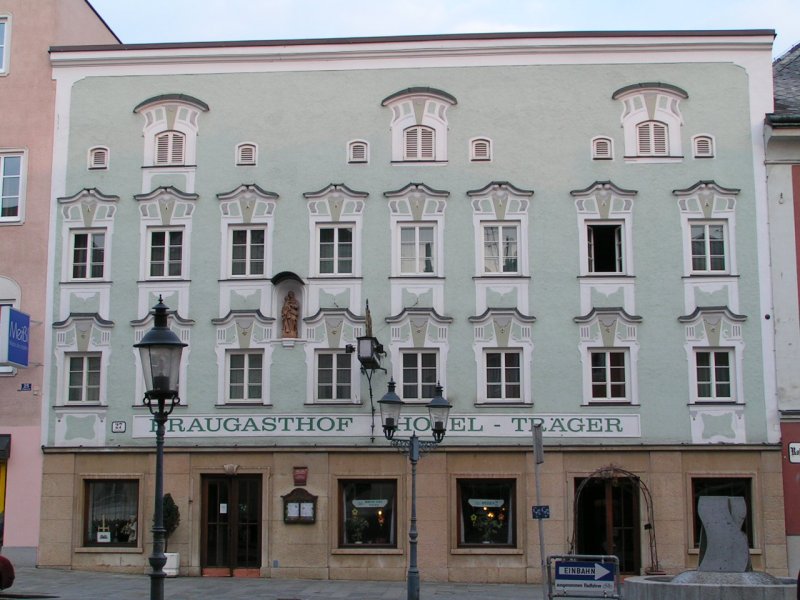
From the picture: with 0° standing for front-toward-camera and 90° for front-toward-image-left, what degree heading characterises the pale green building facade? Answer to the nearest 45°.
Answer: approximately 0°

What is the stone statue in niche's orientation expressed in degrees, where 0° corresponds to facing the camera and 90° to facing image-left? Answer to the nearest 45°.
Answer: approximately 0°

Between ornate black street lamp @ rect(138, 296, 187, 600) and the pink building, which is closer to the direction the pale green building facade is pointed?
the ornate black street lamp

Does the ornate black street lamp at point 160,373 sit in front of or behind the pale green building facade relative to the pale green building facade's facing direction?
in front

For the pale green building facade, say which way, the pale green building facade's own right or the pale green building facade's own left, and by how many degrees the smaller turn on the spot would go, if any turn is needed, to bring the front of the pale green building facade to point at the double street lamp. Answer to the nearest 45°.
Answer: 0° — it already faces it

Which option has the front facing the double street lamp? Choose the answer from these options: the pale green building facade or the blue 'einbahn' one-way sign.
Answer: the pale green building facade

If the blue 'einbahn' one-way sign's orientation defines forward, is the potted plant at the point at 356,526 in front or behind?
behind

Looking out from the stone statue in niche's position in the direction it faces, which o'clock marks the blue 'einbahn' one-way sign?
The blue 'einbahn' one-way sign is roughly at 11 o'clock from the stone statue in niche.

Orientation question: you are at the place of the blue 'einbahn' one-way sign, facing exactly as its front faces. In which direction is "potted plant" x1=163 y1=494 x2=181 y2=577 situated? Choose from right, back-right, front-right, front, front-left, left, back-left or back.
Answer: back-right

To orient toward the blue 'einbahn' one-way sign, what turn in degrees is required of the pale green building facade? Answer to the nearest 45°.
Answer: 0° — it already faces it

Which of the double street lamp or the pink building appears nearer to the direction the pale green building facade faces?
the double street lamp

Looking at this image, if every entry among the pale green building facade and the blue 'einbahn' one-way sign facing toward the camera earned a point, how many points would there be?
2

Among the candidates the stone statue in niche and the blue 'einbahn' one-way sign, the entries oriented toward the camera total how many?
2

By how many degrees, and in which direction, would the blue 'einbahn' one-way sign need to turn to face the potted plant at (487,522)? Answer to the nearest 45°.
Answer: approximately 180°

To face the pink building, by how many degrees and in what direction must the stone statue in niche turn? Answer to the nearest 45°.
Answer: approximately 90° to its right
